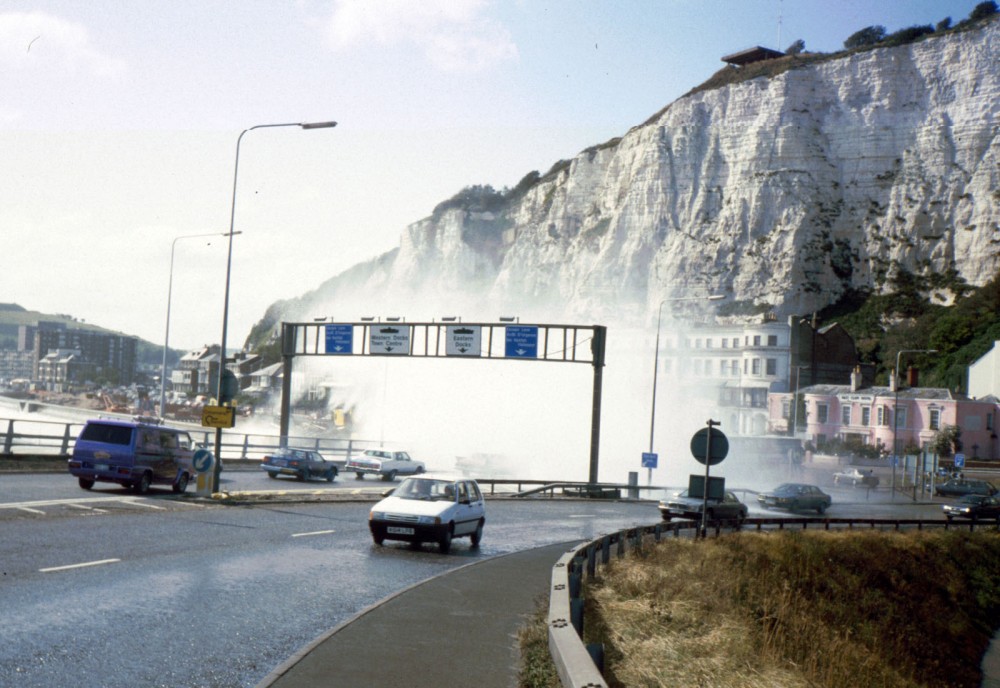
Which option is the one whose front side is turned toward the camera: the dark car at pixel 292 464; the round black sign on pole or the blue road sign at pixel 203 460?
the blue road sign

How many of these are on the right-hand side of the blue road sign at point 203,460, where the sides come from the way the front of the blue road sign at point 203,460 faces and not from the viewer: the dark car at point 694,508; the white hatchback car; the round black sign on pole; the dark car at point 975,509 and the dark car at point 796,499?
0

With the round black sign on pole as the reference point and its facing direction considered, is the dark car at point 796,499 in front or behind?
in front

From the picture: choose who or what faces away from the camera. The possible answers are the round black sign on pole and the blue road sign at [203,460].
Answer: the round black sign on pole

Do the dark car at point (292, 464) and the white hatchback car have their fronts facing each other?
no

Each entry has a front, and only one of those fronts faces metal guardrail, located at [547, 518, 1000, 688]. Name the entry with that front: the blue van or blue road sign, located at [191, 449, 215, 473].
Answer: the blue road sign

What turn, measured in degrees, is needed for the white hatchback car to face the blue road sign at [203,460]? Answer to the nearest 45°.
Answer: approximately 90° to its right

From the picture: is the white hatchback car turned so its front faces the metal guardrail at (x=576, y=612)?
no

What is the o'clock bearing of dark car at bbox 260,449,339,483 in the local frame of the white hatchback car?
The dark car is roughly at 4 o'clock from the white hatchback car.

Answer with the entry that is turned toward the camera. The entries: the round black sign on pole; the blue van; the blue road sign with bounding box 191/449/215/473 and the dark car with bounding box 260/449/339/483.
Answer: the blue road sign

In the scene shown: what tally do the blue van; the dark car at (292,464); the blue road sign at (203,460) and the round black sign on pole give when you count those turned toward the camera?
1

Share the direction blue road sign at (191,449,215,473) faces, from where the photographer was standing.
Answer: facing the viewer

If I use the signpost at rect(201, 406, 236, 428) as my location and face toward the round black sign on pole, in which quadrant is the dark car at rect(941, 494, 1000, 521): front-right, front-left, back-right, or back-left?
front-left

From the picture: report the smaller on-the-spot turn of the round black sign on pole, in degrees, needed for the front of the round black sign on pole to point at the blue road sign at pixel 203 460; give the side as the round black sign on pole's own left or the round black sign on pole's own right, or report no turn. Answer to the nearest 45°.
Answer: approximately 90° to the round black sign on pole's own left

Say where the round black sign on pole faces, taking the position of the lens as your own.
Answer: facing away from the viewer

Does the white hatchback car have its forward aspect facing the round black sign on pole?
no

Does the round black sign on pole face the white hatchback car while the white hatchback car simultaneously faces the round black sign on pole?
no

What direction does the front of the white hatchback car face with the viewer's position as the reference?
facing the viewer and to the left of the viewer

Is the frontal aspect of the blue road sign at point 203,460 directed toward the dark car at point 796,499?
no
